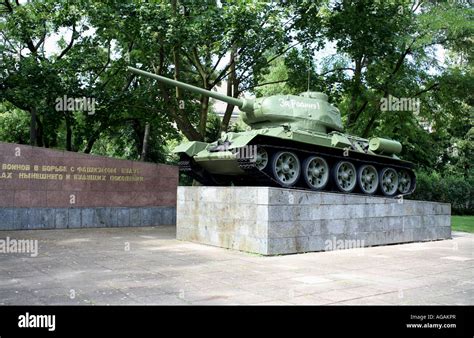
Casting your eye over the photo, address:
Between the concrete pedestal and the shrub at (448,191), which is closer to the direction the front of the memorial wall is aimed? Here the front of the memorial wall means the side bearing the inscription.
the concrete pedestal

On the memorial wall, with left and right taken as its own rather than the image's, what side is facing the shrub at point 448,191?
left

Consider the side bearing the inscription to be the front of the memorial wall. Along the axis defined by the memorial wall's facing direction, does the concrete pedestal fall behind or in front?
in front

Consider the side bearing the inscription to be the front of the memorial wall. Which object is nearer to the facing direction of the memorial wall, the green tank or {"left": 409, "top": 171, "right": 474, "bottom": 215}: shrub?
the green tank

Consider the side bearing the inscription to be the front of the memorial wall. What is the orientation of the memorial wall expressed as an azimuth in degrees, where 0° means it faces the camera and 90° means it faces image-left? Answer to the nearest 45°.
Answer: approximately 315°
